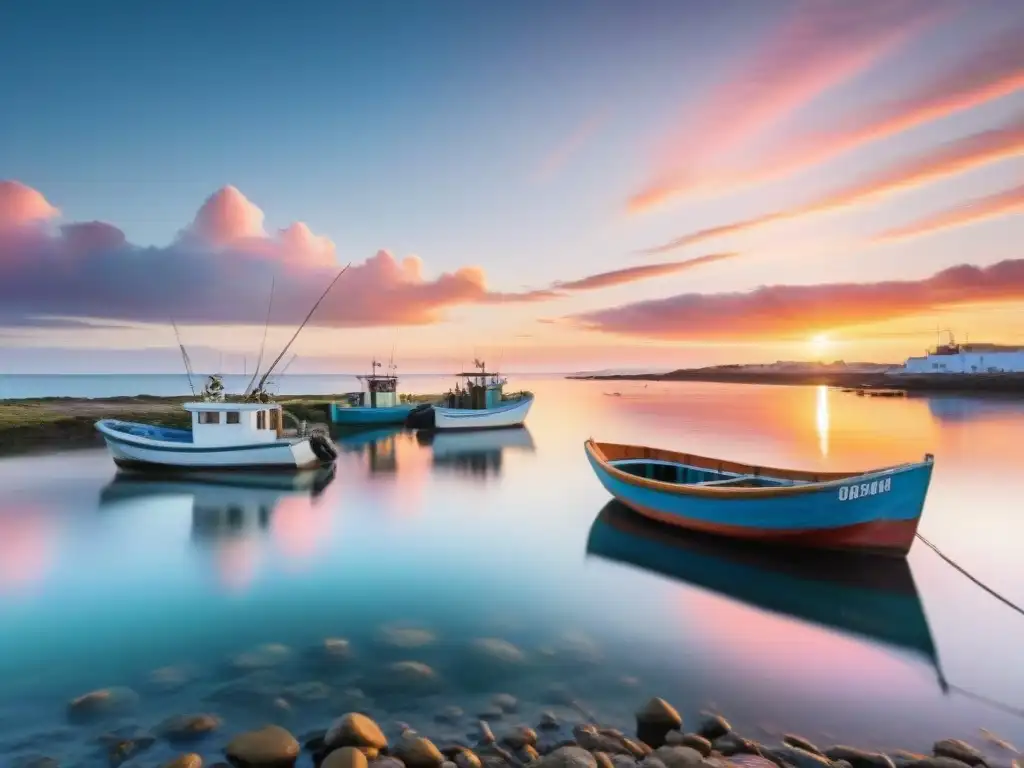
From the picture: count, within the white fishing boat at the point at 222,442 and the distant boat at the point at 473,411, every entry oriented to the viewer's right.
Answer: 1

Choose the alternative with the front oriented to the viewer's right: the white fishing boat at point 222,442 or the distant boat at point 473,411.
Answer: the distant boat

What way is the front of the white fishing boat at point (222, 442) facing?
to the viewer's left

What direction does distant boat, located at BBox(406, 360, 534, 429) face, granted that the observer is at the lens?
facing to the right of the viewer

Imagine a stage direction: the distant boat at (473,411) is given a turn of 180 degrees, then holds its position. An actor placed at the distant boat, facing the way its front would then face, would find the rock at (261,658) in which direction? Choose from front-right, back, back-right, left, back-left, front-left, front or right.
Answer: left

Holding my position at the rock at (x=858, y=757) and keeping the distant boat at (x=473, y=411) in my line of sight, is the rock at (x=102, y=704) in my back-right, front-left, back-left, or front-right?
front-left

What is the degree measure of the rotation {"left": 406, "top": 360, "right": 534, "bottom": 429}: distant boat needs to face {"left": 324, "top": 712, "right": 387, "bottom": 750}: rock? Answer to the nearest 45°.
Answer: approximately 90° to its right

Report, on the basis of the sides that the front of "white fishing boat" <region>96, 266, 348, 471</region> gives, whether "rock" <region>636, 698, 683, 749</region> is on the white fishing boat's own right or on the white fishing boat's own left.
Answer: on the white fishing boat's own left

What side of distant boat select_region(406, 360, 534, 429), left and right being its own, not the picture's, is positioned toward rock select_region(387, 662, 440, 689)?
right
